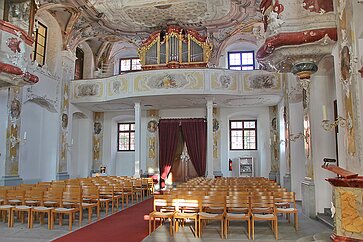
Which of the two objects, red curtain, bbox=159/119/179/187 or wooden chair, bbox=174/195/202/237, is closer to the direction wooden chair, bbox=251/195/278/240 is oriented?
the wooden chair

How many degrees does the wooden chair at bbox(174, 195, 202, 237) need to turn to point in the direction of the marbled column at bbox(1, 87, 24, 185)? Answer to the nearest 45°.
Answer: approximately 135° to its right

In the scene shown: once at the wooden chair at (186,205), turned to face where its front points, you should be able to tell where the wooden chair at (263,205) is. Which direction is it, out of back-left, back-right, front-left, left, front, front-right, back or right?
left

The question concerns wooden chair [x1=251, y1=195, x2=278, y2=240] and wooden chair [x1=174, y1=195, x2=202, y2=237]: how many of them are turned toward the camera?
2

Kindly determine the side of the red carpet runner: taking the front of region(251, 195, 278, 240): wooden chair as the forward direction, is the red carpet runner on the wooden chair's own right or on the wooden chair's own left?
on the wooden chair's own right

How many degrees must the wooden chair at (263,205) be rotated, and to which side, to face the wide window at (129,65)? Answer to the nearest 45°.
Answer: approximately 135° to its right

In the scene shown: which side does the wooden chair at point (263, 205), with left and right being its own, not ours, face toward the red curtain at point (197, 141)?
back

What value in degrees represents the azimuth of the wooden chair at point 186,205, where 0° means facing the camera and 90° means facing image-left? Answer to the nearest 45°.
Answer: approximately 0°

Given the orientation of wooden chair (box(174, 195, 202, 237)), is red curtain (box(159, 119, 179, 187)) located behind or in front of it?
behind

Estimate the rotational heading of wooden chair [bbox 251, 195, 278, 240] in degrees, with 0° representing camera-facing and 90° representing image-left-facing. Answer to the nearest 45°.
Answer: approximately 0°

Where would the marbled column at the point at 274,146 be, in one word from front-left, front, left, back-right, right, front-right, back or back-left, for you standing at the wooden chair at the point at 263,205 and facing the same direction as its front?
back

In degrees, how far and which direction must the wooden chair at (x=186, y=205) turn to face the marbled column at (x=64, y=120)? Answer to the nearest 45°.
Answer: approximately 135° to its right
